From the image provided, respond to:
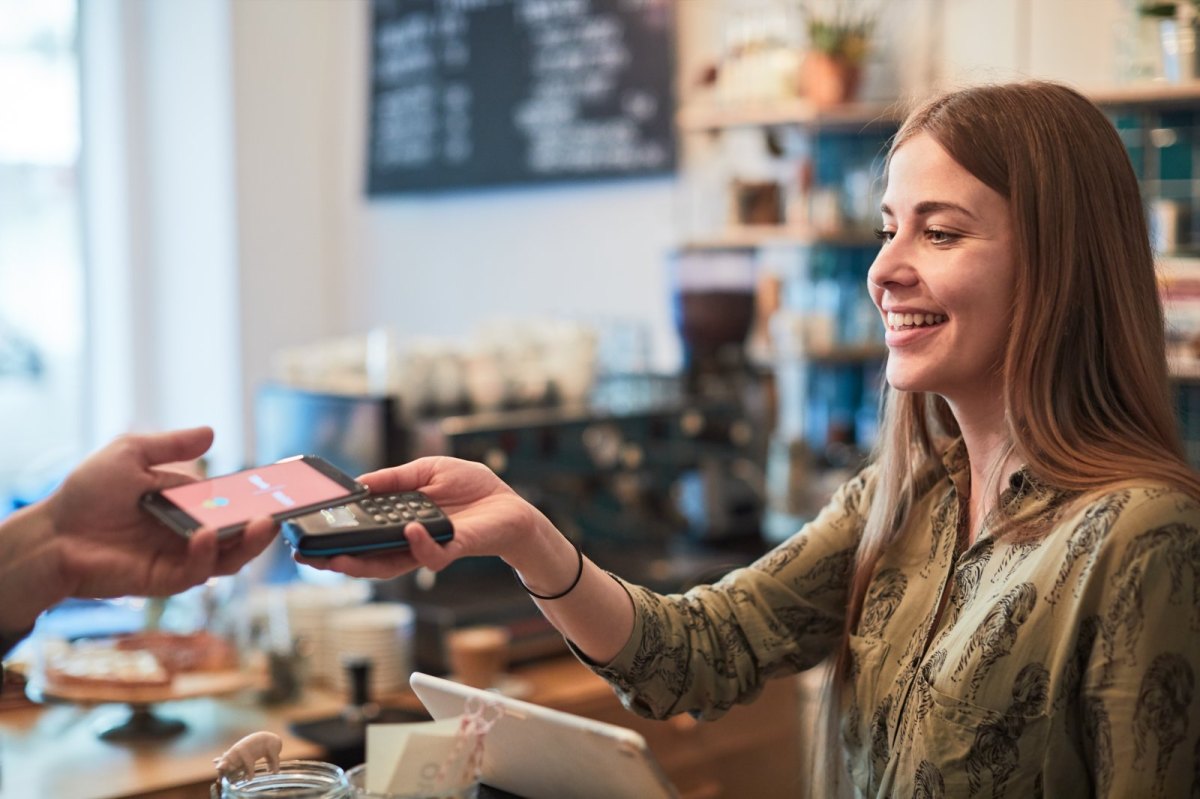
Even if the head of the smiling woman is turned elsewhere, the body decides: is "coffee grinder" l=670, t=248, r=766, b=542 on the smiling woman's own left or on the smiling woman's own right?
on the smiling woman's own right

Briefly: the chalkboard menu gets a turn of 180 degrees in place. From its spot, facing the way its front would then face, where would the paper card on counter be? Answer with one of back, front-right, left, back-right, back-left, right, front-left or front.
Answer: back

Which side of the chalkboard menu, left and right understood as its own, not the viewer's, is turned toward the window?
right

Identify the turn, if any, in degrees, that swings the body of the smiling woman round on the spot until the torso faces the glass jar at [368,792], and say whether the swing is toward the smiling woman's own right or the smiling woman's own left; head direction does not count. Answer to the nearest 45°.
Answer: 0° — they already face it

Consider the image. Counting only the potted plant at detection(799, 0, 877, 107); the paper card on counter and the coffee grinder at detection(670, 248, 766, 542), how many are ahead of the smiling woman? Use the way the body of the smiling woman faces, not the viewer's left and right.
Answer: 1

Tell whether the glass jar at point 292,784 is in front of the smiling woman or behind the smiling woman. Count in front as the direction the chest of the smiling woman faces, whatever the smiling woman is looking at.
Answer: in front

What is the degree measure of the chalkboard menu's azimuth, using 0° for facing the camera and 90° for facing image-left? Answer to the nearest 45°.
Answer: approximately 0°

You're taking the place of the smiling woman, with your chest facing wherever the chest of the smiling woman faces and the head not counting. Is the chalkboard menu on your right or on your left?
on your right

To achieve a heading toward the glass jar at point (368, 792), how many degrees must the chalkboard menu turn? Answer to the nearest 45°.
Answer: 0° — it already faces it

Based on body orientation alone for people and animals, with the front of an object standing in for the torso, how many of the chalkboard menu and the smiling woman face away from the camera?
0

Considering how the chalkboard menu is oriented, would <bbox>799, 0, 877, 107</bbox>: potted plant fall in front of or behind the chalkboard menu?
in front

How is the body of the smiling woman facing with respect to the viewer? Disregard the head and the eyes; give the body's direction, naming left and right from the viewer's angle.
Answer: facing the viewer and to the left of the viewer

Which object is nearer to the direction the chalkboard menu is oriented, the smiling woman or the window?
the smiling woman

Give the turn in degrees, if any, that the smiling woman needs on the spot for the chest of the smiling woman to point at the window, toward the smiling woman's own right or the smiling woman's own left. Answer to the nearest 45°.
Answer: approximately 90° to the smiling woman's own right
